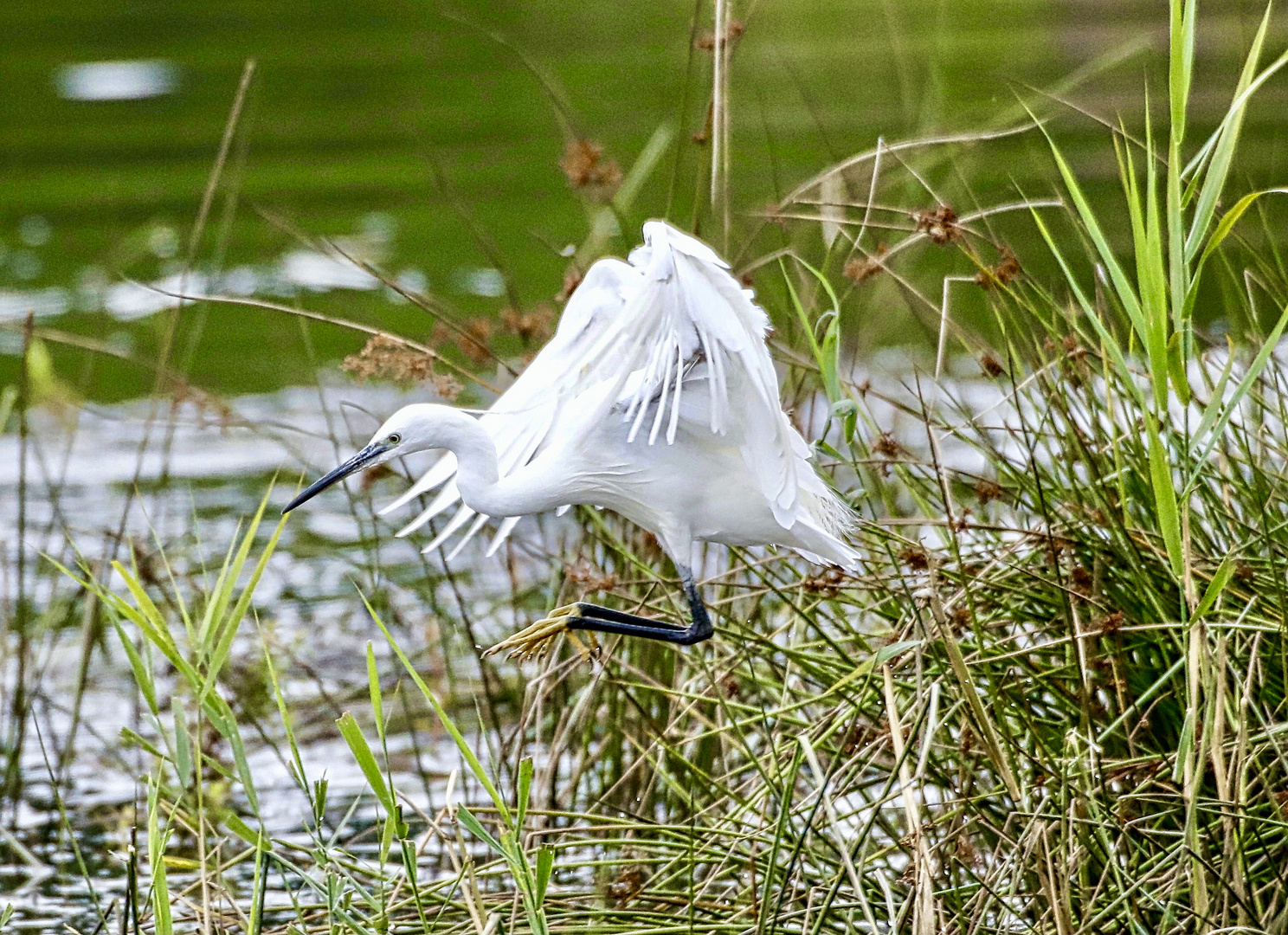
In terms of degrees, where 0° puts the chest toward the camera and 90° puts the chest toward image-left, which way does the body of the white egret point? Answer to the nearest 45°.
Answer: approximately 90°
